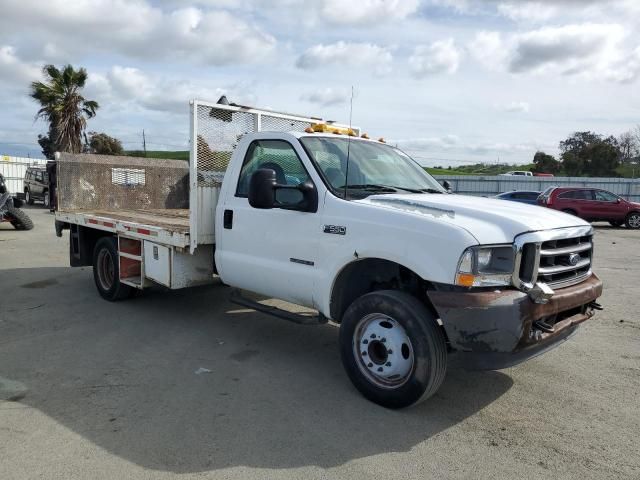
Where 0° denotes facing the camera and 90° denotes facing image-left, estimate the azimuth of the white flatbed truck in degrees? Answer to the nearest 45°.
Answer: approximately 315°

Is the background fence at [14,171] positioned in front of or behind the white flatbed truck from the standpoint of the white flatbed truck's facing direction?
behind

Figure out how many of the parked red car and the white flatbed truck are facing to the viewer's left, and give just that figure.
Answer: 0

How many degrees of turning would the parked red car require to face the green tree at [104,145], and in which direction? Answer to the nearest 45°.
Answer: approximately 180°

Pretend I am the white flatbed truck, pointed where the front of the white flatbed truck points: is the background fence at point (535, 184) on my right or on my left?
on my left

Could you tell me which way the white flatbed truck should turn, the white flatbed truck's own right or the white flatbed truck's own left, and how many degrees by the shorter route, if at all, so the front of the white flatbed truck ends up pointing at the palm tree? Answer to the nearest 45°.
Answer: approximately 180°

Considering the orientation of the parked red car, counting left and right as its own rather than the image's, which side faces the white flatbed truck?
right

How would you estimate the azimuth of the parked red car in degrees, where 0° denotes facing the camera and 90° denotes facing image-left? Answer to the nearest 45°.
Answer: approximately 270°

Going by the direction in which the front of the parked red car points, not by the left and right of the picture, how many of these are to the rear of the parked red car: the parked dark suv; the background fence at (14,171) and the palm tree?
3

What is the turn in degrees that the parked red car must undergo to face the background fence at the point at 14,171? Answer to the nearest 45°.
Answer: approximately 180°

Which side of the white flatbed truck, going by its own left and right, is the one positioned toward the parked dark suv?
back

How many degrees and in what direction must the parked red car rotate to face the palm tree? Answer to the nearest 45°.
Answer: approximately 180°
